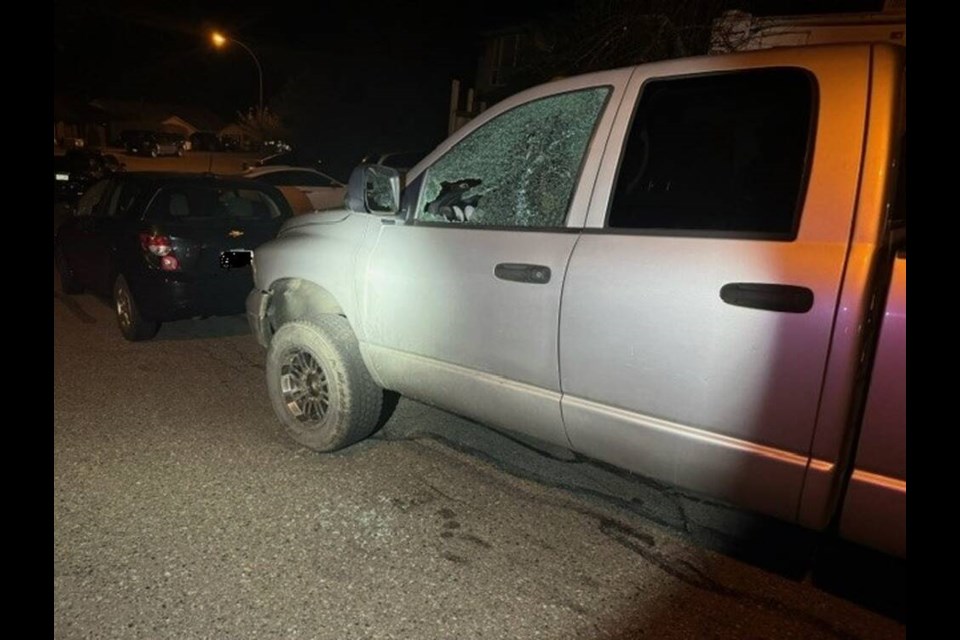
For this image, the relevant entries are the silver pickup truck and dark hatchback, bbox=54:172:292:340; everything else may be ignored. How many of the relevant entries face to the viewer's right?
0

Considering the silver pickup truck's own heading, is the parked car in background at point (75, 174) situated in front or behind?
in front

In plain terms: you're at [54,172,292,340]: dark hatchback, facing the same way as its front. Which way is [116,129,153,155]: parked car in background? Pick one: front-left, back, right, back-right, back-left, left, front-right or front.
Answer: front-right

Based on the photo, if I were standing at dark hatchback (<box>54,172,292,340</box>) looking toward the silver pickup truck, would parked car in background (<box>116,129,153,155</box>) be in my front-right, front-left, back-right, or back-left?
back-left

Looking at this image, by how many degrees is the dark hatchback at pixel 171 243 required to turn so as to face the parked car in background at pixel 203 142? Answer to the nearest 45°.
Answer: approximately 45° to its right

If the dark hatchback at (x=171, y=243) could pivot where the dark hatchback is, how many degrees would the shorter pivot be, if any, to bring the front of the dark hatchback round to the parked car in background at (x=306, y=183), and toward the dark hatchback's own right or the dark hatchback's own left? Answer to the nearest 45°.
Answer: approximately 45° to the dark hatchback's own right

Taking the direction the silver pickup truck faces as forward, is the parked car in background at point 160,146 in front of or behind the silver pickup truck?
in front

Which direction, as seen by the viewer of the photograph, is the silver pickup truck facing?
facing away from the viewer and to the left of the viewer

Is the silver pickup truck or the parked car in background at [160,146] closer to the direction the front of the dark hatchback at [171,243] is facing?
the parked car in background

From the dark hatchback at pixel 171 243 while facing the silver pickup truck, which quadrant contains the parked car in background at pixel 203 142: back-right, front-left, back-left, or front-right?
back-left

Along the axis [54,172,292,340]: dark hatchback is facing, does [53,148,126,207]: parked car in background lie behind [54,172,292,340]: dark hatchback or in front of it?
in front

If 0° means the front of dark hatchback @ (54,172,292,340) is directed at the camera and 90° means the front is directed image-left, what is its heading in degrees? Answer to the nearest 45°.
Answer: approximately 135°

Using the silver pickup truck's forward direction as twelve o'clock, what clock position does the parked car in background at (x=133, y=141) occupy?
The parked car in background is roughly at 12 o'clock from the silver pickup truck.
